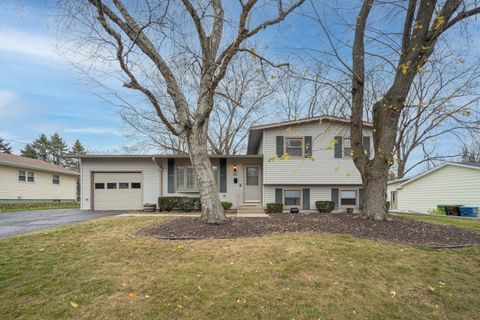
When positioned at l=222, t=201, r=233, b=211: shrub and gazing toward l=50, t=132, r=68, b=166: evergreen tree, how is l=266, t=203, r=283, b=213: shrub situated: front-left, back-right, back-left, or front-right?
back-right

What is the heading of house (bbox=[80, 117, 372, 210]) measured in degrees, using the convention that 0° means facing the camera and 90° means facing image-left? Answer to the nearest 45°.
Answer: approximately 0°

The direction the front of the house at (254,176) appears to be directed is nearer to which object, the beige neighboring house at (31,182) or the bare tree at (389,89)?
the bare tree

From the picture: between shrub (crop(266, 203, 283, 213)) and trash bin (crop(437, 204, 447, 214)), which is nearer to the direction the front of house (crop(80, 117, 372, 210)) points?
the shrub

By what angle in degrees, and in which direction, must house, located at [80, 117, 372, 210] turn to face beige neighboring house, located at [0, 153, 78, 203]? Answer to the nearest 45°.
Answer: approximately 135° to its right

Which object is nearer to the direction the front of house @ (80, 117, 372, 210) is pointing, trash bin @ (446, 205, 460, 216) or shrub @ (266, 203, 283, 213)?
the shrub
